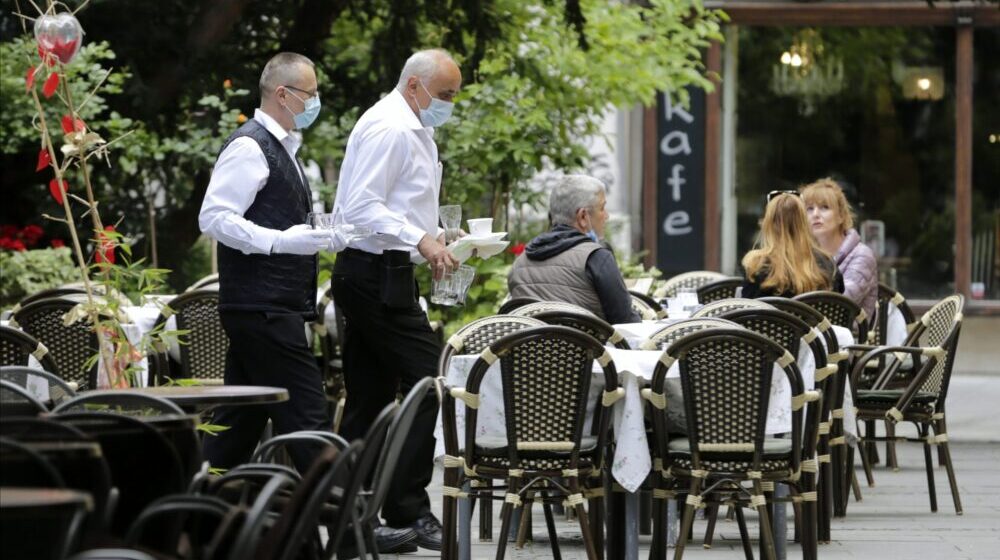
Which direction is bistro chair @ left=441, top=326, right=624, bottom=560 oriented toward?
away from the camera

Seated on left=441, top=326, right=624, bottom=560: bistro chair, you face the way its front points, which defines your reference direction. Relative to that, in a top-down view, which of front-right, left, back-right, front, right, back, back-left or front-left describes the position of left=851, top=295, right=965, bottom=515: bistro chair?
front-right

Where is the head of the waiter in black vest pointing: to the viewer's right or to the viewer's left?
to the viewer's right

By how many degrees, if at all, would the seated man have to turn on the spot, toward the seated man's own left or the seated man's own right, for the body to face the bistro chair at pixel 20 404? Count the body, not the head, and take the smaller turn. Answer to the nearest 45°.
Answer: approximately 180°

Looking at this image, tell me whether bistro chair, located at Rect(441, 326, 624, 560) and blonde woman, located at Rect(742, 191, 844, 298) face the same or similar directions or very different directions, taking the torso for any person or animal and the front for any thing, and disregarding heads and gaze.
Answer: same or similar directions

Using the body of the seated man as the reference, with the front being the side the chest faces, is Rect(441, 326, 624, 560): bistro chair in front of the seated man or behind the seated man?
behind

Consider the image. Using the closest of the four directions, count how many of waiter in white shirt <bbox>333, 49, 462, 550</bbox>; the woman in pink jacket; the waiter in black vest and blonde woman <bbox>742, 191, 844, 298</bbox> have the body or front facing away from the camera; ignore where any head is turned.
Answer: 1

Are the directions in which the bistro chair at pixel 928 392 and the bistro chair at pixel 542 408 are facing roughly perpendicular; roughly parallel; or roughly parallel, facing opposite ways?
roughly perpendicular

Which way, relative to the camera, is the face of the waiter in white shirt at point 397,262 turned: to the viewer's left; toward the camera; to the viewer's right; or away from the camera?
to the viewer's right

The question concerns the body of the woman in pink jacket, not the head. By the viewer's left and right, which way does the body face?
facing the viewer and to the left of the viewer

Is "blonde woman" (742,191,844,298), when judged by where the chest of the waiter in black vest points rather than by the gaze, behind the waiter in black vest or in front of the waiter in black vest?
in front

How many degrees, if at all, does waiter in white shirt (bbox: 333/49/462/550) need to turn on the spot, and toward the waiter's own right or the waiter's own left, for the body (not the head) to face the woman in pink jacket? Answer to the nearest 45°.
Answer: approximately 45° to the waiter's own left

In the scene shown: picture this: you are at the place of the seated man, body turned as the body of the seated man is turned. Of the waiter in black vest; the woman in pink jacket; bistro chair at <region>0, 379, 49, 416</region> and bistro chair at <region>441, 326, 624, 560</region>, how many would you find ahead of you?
1

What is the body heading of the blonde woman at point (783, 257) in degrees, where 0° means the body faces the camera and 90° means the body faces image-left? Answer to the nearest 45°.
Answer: approximately 180°
